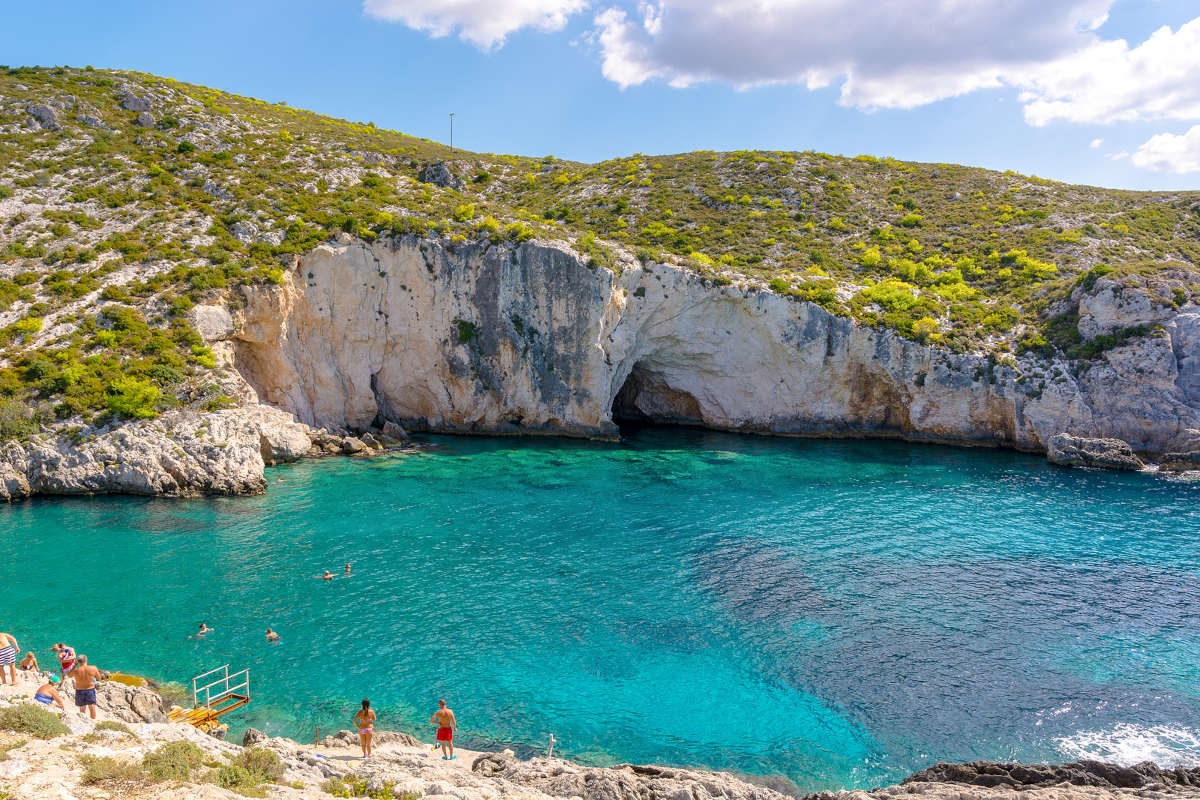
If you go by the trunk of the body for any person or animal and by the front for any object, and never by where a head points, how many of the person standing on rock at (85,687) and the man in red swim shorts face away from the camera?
2

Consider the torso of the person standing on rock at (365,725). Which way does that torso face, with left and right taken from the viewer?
facing away from the viewer

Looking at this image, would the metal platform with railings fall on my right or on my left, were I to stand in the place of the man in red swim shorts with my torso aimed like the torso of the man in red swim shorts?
on my left

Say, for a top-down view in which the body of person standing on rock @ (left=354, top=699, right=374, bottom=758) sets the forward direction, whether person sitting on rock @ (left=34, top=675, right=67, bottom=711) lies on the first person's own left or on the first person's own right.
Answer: on the first person's own left

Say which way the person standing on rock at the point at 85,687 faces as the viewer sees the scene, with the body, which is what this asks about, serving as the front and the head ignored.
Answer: away from the camera

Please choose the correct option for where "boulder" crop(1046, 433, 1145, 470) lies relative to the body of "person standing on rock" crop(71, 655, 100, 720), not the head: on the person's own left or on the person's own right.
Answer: on the person's own right

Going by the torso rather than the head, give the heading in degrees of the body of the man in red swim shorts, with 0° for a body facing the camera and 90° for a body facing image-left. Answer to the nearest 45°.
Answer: approximately 180°

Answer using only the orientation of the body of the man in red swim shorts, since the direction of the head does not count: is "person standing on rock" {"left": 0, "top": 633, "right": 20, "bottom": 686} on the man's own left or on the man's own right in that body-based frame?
on the man's own left
